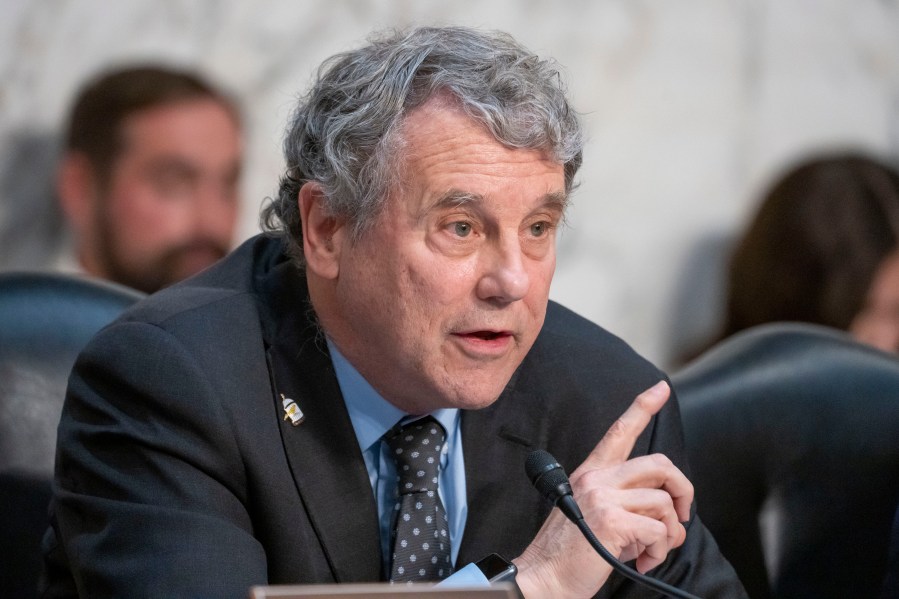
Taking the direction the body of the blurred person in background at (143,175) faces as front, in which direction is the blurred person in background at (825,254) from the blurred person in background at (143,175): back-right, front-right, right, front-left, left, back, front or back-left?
front-left

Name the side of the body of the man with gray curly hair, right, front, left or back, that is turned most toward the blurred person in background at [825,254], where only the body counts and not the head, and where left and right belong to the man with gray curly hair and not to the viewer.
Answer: left

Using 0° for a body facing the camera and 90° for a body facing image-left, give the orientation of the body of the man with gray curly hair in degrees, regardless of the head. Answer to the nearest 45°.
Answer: approximately 315°

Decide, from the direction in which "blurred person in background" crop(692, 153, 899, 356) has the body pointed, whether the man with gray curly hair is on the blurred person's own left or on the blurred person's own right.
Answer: on the blurred person's own right

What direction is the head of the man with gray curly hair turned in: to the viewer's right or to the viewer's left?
to the viewer's right
